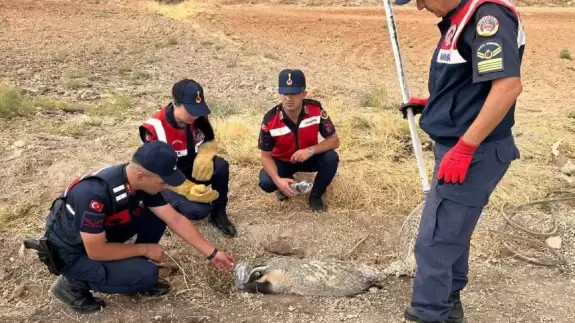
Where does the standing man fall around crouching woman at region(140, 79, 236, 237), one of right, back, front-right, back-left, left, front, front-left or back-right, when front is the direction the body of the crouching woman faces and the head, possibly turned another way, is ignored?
front

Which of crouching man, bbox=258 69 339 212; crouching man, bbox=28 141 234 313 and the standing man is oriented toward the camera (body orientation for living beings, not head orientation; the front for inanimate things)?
crouching man, bbox=258 69 339 212

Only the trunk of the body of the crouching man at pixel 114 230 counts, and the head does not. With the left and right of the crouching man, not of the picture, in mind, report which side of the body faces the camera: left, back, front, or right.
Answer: right

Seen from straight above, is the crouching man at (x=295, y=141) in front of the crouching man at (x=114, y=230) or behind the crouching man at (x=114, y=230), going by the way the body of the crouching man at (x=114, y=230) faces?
in front

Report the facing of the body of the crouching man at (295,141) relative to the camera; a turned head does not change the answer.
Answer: toward the camera

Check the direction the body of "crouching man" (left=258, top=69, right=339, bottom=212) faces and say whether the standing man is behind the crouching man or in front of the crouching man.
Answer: in front

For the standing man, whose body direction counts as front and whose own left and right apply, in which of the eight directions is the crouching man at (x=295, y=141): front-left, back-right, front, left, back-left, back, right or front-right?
front-right

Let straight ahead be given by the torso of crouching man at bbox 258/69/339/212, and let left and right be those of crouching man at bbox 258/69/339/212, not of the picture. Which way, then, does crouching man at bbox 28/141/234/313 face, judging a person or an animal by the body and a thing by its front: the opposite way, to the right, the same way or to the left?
to the left

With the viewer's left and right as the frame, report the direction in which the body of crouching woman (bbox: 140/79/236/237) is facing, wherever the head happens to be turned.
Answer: facing the viewer and to the right of the viewer

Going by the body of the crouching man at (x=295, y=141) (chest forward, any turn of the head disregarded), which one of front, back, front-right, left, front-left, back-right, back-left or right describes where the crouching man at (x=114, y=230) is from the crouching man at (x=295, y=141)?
front-right

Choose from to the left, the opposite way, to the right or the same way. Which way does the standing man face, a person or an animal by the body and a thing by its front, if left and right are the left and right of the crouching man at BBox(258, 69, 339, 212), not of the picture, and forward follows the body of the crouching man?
to the right

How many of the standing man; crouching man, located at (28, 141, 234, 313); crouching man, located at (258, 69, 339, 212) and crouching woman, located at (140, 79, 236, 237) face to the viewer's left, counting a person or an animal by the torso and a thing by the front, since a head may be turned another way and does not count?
1

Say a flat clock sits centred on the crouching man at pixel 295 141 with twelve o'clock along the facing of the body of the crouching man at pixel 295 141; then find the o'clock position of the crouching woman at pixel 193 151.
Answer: the crouching woman at pixel 193 151 is roughly at 2 o'clock from the crouching man at pixel 295 141.

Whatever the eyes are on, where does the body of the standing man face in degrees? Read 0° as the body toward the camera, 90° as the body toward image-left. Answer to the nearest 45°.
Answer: approximately 90°

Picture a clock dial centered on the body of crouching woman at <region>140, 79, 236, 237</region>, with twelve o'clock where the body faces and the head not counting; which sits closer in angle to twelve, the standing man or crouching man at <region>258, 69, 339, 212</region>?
the standing man

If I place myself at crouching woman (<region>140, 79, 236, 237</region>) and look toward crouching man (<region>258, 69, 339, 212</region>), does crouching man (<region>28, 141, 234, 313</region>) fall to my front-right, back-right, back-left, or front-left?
back-right

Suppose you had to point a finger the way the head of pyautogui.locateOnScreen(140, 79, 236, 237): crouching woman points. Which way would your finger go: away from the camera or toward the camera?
toward the camera
